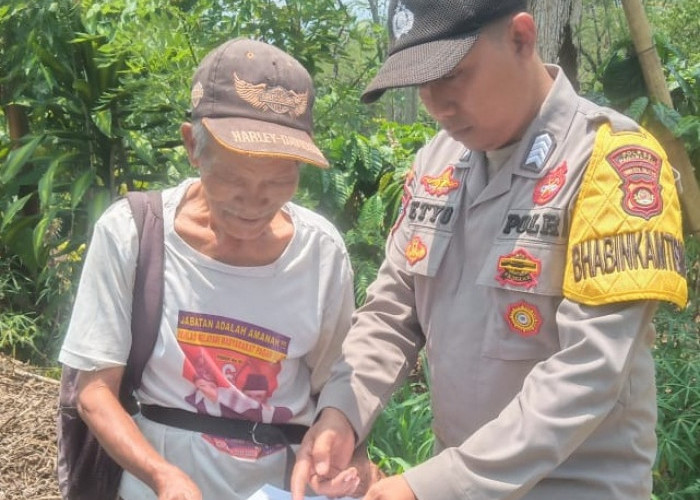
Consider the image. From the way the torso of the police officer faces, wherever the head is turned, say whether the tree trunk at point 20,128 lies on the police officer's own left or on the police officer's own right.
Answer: on the police officer's own right

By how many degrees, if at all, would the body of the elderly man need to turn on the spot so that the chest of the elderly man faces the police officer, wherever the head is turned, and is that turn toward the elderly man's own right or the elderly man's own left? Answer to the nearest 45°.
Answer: approximately 45° to the elderly man's own left

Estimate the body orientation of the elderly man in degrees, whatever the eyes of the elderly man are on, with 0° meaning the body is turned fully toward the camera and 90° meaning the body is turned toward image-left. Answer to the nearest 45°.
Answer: approximately 0°

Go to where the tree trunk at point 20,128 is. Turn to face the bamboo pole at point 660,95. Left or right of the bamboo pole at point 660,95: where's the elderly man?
right

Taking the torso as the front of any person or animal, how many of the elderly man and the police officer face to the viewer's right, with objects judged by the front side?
0

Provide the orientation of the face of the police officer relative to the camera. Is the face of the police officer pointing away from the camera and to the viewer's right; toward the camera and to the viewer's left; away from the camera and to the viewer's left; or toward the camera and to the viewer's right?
toward the camera and to the viewer's left

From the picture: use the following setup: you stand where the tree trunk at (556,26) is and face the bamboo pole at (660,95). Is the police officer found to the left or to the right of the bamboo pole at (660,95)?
right

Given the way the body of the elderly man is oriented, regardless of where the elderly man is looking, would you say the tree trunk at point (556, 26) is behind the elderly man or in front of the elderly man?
behind

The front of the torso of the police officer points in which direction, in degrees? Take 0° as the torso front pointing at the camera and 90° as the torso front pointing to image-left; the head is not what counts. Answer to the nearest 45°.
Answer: approximately 45°

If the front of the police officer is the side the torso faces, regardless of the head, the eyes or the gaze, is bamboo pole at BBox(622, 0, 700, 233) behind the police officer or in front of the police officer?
behind

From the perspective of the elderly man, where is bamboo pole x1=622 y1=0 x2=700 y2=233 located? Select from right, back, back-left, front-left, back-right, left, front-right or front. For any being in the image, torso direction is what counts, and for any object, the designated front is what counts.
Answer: back-left
